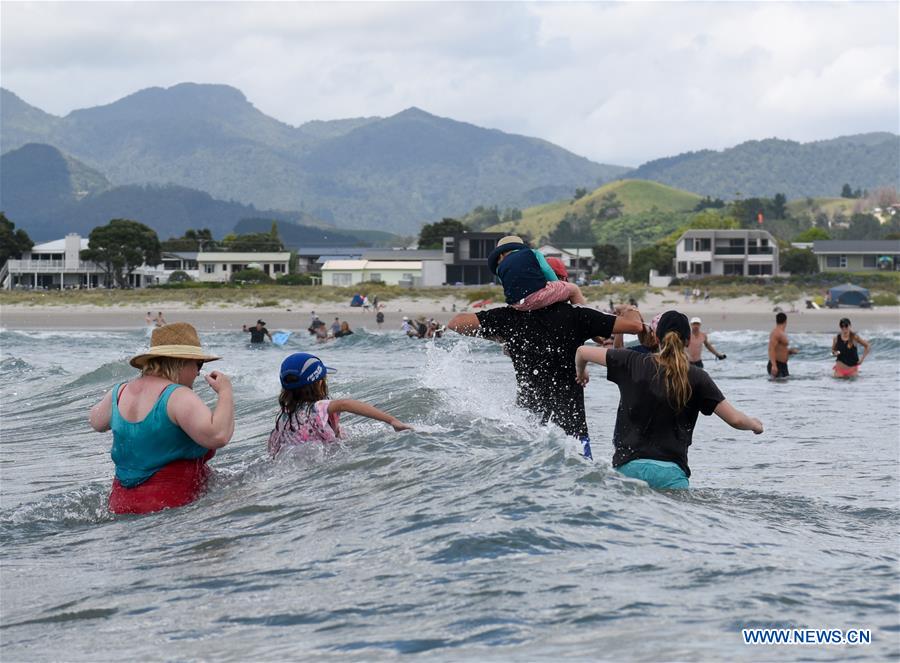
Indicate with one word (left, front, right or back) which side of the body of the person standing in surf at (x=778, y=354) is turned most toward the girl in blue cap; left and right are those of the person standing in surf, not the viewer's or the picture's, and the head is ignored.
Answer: right

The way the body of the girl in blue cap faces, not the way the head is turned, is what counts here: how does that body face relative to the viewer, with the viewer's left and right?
facing away from the viewer and to the right of the viewer

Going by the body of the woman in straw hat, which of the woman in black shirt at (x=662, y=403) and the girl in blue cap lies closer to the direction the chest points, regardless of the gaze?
the girl in blue cap

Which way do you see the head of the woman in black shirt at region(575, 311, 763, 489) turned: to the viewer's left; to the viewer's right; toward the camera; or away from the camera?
away from the camera

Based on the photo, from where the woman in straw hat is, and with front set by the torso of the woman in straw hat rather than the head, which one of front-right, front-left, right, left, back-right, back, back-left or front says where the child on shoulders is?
front-right

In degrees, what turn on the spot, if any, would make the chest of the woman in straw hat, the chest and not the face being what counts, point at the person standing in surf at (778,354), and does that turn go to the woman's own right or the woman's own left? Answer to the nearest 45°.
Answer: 0° — they already face them

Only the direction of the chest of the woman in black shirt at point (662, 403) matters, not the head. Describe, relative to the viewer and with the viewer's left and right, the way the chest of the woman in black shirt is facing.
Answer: facing away from the viewer

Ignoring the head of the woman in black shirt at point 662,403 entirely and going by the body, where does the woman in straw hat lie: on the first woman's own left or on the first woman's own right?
on the first woman's own left

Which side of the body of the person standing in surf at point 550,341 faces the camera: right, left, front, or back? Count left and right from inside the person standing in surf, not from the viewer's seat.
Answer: back

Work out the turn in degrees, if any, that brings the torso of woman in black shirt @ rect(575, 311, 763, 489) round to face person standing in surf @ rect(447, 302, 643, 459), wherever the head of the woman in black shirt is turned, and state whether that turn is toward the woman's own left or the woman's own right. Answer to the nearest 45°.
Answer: approximately 90° to the woman's own left

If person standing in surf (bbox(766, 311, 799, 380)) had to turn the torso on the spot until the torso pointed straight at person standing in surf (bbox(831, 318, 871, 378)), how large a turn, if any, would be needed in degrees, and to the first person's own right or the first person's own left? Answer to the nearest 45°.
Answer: approximately 45° to the first person's own left
